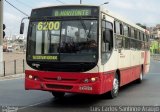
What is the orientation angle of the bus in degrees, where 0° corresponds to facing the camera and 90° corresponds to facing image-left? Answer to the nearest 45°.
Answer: approximately 45°
